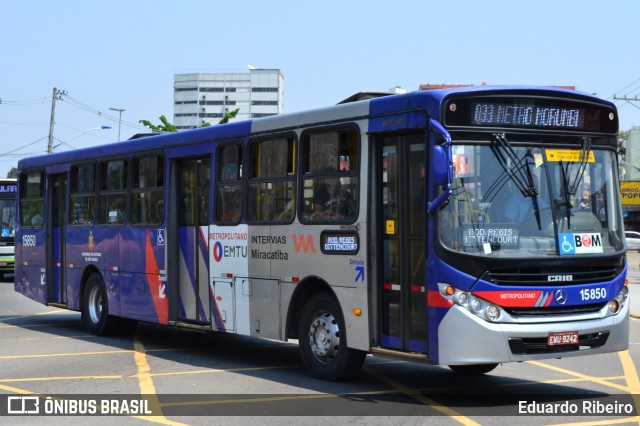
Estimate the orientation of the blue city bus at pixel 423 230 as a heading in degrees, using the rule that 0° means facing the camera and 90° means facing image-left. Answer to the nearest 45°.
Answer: approximately 315°

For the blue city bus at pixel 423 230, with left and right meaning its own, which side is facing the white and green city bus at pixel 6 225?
back
